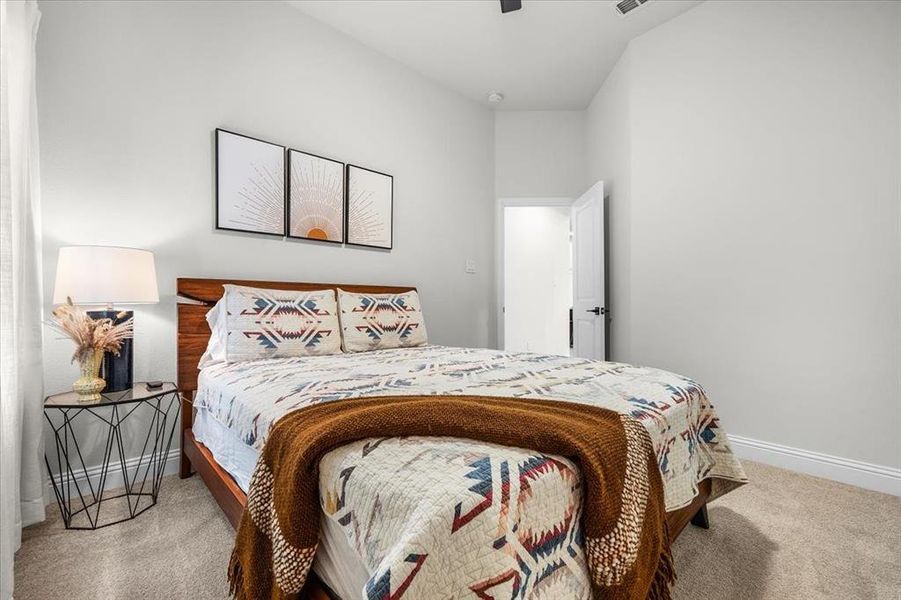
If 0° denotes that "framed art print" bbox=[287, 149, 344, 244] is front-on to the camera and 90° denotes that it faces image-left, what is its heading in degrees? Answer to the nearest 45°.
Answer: approximately 315°

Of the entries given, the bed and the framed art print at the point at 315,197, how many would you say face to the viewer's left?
0

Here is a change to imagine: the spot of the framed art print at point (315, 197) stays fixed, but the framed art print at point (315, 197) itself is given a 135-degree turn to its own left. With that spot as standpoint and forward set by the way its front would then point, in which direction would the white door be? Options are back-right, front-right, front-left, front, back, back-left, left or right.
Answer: right

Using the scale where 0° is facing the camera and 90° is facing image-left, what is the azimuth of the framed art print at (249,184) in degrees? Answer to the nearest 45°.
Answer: approximately 315°

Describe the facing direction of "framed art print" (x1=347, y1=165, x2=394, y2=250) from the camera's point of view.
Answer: facing the viewer and to the right of the viewer
